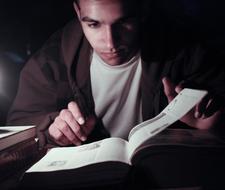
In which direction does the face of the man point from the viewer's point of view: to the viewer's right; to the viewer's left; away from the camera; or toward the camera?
toward the camera

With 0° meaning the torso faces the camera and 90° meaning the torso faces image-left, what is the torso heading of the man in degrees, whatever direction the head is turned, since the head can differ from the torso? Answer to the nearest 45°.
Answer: approximately 0°
